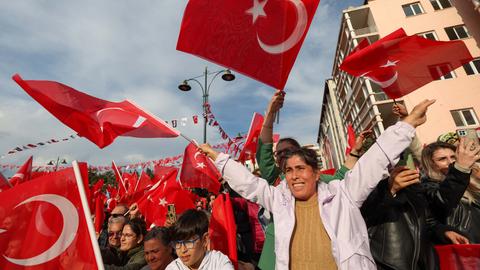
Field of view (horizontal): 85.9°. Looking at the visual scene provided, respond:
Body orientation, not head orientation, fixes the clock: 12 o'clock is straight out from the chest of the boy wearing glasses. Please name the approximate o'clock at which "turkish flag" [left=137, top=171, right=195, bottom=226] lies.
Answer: The turkish flag is roughly at 4 o'clock from the boy wearing glasses.

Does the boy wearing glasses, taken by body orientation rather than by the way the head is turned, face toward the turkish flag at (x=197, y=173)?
no

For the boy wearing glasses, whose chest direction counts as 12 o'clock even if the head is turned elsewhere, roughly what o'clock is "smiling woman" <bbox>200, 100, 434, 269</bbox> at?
The smiling woman is roughly at 9 o'clock from the boy wearing glasses.

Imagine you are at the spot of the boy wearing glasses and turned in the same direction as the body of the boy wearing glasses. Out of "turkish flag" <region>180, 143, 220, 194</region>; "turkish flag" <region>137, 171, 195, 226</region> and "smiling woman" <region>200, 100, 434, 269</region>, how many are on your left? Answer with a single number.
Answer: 1

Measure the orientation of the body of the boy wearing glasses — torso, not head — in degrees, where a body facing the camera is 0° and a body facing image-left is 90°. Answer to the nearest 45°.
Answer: approximately 45°

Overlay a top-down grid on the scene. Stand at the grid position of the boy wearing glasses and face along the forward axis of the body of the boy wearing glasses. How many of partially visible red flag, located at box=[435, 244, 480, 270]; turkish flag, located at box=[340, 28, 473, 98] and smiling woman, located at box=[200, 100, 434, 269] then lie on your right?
0

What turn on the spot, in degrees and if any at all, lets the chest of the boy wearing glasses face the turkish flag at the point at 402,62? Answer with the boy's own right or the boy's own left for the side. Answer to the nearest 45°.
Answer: approximately 135° to the boy's own left

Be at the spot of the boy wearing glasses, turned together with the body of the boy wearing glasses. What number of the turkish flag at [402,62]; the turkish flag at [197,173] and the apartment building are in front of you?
0

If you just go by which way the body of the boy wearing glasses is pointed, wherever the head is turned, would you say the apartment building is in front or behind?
behind

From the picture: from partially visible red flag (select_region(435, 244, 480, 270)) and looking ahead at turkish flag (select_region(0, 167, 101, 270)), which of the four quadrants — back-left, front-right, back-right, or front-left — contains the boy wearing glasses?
front-right

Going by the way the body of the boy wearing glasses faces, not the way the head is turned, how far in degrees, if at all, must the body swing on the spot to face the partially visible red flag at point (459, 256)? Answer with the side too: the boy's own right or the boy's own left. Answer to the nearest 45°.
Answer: approximately 135° to the boy's own left
